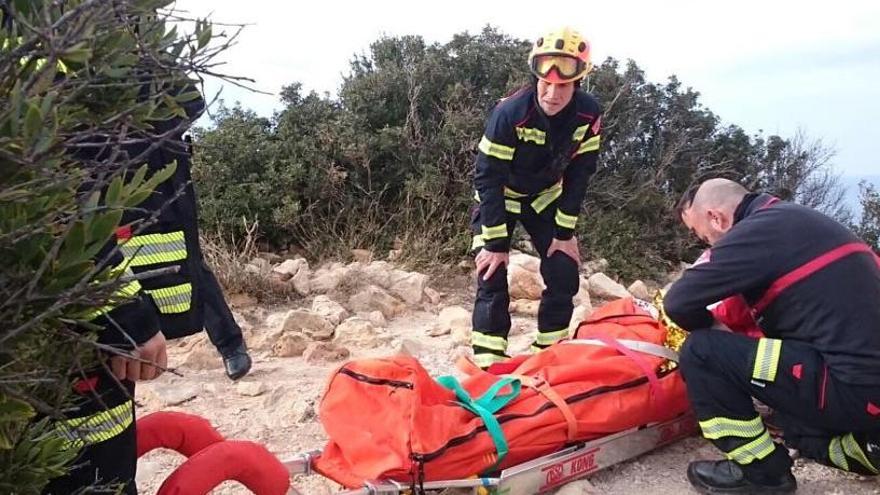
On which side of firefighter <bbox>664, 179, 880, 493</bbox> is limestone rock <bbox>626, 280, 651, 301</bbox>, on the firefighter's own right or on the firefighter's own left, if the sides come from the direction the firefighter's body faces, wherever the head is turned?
on the firefighter's own right

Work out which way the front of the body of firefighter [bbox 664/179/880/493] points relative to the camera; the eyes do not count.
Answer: to the viewer's left

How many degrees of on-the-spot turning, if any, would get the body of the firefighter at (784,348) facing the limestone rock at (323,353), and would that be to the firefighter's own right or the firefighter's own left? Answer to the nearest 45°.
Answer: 0° — they already face it

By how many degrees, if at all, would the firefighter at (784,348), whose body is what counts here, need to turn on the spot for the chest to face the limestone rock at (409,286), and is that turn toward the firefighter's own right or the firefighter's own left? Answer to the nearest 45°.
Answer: approximately 45° to the firefighter's own right

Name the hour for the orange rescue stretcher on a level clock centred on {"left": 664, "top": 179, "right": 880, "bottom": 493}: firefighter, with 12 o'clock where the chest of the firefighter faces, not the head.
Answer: The orange rescue stretcher is roughly at 11 o'clock from the firefighter.
